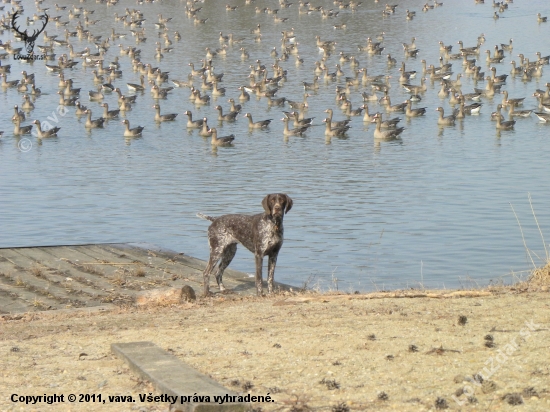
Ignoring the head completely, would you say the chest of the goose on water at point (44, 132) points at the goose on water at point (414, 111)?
no

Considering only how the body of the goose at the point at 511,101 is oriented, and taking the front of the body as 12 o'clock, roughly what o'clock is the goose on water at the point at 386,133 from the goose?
The goose on water is roughly at 10 o'clock from the goose.

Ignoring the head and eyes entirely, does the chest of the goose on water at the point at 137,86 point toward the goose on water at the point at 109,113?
no

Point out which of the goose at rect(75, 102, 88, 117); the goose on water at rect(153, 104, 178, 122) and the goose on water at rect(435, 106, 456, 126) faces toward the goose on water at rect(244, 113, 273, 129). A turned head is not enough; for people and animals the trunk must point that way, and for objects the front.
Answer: the goose on water at rect(435, 106, 456, 126)

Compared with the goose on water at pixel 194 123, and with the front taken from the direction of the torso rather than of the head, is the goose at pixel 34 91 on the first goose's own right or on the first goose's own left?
on the first goose's own right

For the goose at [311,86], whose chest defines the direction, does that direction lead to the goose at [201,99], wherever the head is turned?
no

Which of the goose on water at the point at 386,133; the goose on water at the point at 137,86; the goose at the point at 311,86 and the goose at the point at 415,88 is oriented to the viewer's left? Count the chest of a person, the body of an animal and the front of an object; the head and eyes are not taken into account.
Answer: the goose on water at the point at 386,133

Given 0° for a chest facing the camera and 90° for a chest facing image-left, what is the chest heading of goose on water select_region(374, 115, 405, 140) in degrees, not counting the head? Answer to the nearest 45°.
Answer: approximately 90°

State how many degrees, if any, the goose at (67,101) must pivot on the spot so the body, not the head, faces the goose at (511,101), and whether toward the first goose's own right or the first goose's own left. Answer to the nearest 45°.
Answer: approximately 135° to the first goose's own left

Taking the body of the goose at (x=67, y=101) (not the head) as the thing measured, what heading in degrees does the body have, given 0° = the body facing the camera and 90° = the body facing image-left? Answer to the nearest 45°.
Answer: approximately 90°

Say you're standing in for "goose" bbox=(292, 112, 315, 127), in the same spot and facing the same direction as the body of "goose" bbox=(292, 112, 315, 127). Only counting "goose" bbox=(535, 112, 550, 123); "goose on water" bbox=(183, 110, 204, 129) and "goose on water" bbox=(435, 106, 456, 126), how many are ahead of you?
1

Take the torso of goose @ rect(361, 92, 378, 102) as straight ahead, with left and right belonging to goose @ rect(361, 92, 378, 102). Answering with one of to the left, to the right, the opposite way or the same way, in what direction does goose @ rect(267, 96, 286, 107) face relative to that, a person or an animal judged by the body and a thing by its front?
the same way
